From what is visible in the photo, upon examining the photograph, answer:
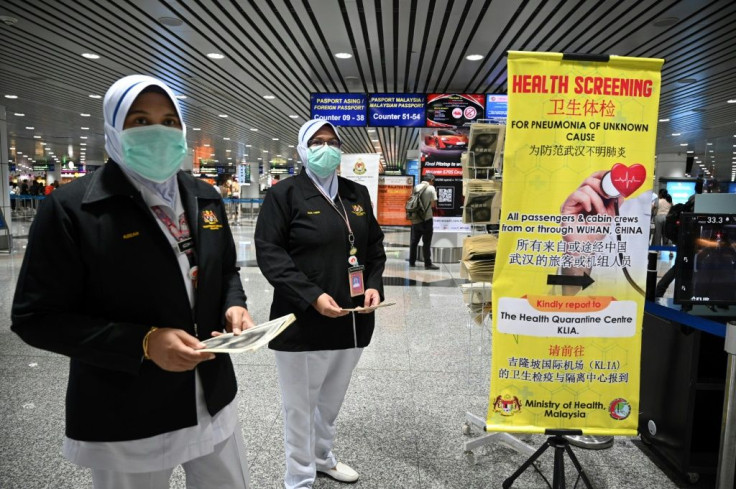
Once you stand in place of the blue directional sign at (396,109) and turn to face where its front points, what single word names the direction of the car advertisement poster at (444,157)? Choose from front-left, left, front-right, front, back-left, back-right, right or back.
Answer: back-left

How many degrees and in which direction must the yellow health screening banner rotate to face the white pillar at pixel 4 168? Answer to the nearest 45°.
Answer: approximately 90° to its right

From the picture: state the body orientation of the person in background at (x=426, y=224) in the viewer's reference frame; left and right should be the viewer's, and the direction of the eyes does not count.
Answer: facing to the right of the viewer

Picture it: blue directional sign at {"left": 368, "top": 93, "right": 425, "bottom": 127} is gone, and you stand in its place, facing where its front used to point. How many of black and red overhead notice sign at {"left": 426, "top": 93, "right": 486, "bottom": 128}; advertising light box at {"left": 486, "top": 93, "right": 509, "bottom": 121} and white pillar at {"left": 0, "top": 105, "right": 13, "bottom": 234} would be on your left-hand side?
2

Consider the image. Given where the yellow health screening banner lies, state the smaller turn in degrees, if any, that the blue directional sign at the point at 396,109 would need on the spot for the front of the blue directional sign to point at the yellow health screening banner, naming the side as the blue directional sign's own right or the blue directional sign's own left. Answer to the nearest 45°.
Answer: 0° — it already faces it

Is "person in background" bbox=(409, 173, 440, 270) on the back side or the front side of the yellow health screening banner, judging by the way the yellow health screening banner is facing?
on the back side
